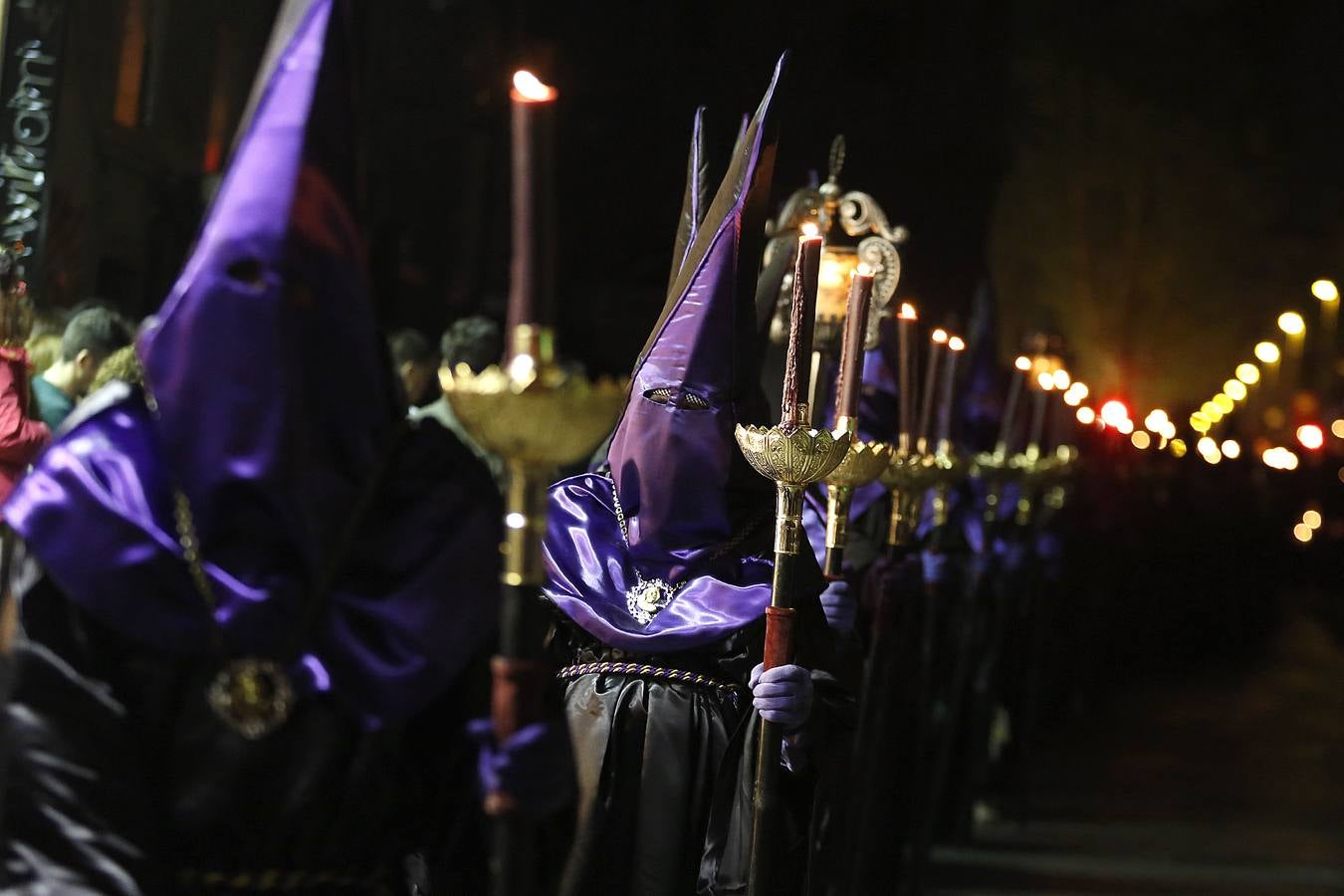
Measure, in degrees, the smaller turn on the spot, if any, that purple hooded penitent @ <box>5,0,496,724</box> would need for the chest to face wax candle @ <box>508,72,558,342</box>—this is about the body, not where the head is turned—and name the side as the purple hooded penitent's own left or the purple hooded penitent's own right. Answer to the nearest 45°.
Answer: approximately 45° to the purple hooded penitent's own left

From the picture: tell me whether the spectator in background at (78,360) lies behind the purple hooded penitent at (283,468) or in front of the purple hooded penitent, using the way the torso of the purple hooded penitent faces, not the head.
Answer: behind

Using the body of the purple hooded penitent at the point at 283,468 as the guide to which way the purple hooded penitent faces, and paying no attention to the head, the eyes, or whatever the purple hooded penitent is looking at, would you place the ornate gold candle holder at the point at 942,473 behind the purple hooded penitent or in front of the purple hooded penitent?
behind

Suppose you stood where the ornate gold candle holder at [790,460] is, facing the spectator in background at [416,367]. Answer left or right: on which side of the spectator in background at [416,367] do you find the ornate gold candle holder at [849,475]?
right

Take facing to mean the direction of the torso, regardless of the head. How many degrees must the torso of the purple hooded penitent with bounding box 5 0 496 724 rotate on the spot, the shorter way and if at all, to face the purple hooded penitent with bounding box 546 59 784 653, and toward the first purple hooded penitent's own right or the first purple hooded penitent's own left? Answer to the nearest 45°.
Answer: approximately 135° to the first purple hooded penitent's own left

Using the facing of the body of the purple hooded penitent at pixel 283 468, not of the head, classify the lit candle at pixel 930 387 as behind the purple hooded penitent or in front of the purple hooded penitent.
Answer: behind

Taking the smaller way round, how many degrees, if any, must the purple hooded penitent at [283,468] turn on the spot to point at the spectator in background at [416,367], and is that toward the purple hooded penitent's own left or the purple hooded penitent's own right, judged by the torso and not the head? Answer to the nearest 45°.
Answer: approximately 180°

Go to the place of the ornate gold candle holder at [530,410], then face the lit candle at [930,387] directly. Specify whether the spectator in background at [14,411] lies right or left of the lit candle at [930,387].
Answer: left
